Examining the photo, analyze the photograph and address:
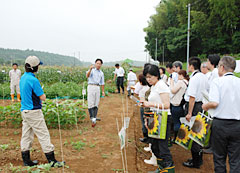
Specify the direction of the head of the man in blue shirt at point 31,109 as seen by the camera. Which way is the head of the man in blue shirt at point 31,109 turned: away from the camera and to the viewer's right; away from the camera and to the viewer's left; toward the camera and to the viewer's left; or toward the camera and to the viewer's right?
away from the camera and to the viewer's right

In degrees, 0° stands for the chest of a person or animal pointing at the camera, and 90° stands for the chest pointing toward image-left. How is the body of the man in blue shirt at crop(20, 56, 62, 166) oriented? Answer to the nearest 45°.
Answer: approximately 225°

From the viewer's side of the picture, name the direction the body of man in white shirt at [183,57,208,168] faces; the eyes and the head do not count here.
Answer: to the viewer's left

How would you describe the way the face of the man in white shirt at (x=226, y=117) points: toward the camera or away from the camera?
away from the camera

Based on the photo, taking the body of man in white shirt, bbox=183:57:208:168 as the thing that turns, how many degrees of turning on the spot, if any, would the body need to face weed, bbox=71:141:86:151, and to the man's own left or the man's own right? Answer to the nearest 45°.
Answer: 0° — they already face it
